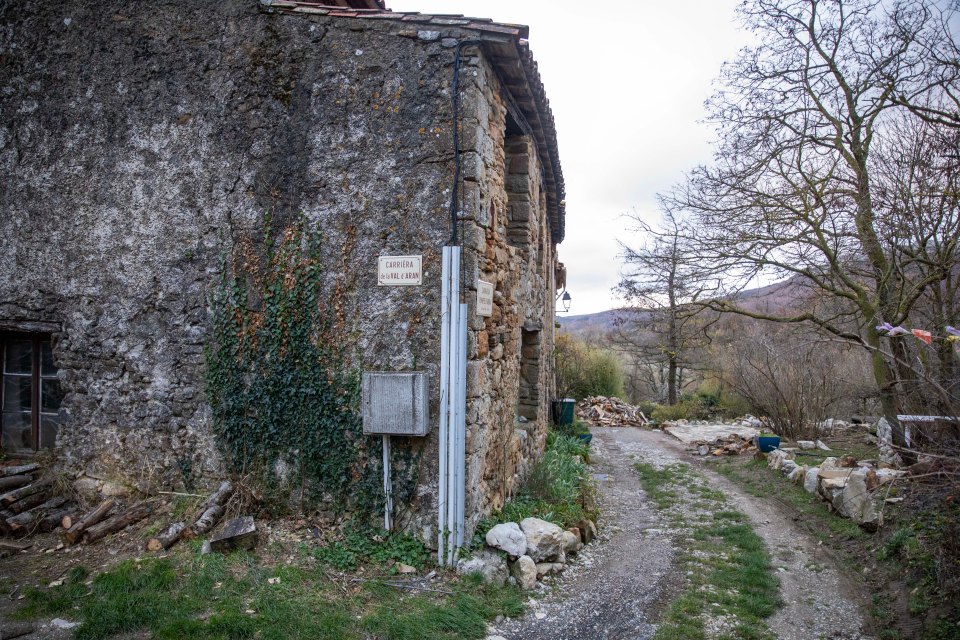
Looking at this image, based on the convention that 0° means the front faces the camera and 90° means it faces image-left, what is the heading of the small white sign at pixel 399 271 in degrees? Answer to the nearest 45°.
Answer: approximately 0°

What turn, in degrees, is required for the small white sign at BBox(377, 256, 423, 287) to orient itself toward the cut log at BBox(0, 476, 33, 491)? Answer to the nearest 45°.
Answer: approximately 90° to its right
